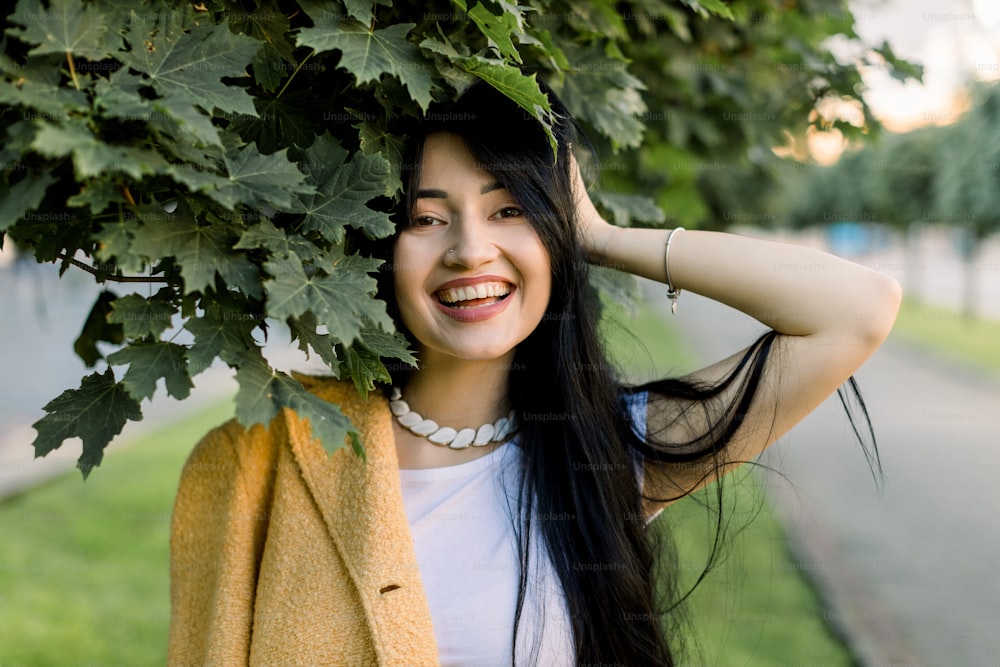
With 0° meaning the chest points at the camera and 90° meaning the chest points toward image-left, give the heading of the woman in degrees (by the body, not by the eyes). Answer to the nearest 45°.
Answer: approximately 0°
